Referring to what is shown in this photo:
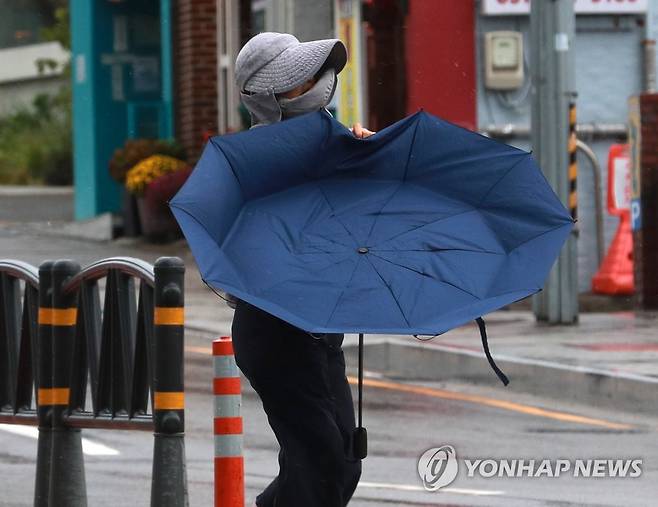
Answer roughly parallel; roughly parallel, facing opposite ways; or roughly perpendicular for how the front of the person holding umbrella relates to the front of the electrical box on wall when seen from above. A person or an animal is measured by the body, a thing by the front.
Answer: roughly perpendicular

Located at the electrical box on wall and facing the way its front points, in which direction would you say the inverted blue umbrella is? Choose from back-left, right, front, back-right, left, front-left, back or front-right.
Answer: front

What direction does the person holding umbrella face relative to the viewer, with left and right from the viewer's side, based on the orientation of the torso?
facing to the right of the viewer

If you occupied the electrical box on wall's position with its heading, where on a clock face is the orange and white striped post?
The orange and white striped post is roughly at 12 o'clock from the electrical box on wall.

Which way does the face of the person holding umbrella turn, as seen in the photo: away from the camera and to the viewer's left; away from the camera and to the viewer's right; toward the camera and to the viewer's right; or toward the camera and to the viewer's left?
toward the camera and to the viewer's right

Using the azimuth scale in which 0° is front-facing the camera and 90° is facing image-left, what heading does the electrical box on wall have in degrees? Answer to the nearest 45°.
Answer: approximately 0°

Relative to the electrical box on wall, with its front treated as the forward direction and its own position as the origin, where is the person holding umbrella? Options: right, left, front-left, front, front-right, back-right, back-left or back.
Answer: front

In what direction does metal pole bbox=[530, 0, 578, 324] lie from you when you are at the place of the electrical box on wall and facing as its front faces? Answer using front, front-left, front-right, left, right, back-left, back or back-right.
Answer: front

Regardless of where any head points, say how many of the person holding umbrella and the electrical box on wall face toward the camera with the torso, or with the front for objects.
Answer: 1
